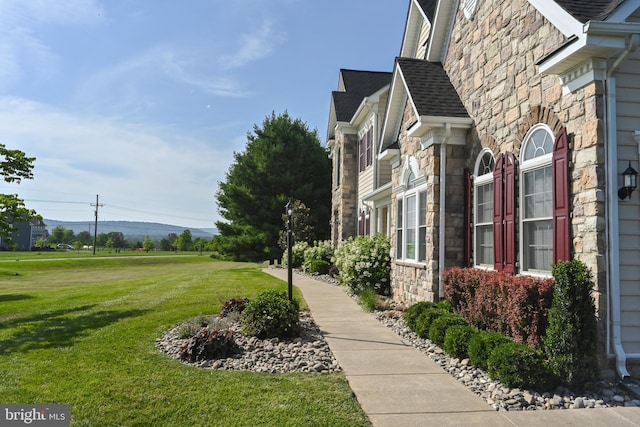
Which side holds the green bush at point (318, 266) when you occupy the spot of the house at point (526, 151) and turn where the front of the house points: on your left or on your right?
on your right

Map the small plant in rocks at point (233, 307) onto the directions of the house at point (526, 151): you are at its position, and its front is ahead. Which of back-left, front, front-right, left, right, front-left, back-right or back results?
front-right

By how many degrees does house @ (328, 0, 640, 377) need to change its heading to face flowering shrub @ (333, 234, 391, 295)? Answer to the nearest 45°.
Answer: approximately 90° to its right

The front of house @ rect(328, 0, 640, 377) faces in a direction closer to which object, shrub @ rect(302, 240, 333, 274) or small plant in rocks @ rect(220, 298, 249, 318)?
the small plant in rocks

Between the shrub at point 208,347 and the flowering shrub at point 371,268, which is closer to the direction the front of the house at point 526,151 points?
the shrub

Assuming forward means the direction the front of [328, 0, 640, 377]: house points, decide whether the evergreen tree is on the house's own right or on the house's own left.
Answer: on the house's own right
